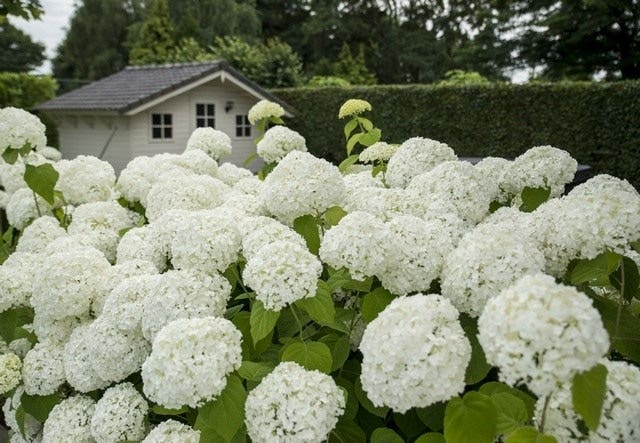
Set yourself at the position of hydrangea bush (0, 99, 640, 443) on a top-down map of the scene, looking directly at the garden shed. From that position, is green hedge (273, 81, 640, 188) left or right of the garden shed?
right

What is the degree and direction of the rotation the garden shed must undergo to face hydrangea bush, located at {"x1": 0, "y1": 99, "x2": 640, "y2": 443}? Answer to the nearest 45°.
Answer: approximately 45° to its right

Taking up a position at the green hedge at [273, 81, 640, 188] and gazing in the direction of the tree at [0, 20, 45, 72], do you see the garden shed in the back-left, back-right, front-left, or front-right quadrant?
front-left

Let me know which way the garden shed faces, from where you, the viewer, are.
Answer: facing the viewer and to the right of the viewer

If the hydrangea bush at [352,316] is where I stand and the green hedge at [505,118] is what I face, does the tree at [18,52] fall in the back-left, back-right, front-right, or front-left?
front-left

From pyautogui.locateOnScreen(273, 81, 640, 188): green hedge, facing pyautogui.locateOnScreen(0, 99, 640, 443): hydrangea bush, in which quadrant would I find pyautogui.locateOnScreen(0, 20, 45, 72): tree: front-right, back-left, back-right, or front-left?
back-right

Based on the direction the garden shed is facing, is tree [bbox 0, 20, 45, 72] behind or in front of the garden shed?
behind

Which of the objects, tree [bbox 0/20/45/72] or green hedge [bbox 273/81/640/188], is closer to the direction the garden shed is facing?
the green hedge

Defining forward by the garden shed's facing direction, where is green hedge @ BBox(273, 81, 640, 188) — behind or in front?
in front
